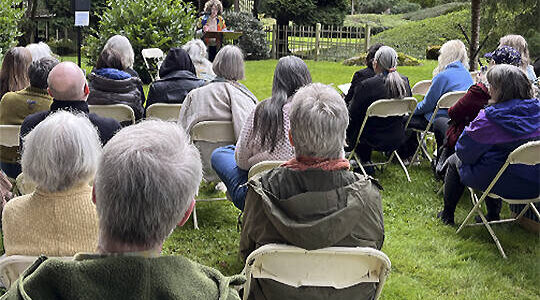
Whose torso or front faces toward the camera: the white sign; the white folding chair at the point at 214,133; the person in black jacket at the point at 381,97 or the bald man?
the white sign

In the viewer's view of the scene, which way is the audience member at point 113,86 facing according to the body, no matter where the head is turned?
away from the camera

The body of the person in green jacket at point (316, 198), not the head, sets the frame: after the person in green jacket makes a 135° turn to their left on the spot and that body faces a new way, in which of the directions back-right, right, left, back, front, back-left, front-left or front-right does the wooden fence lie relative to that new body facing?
back-right

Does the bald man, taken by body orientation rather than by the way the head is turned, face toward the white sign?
yes

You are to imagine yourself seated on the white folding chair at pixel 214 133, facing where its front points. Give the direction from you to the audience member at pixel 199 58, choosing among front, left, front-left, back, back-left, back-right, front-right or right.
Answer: front

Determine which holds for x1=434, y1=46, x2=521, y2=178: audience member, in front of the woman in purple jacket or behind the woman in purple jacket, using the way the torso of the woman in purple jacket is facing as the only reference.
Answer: in front

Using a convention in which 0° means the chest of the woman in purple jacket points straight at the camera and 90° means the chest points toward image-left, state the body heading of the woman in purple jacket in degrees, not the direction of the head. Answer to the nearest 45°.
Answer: approximately 135°

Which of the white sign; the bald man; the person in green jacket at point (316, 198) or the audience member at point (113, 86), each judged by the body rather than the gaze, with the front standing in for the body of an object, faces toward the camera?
the white sign

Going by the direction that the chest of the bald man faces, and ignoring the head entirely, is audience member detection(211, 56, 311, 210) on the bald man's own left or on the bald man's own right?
on the bald man's own right

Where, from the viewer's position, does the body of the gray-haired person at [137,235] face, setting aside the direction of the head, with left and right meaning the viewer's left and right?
facing away from the viewer

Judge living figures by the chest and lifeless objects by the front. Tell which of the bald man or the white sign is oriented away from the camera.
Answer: the bald man

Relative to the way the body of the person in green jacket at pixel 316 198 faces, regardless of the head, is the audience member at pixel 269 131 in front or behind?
in front

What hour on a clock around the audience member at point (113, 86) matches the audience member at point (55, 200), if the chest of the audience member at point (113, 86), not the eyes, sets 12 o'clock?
the audience member at point (55, 200) is roughly at 6 o'clock from the audience member at point (113, 86).

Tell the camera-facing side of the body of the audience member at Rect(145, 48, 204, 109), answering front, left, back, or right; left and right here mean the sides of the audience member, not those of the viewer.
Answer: back

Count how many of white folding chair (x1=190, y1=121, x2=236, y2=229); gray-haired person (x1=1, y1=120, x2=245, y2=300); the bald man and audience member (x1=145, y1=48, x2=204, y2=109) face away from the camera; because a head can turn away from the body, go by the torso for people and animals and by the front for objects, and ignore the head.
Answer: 4

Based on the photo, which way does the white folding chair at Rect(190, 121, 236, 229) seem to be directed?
away from the camera

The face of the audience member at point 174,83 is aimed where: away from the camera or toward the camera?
away from the camera

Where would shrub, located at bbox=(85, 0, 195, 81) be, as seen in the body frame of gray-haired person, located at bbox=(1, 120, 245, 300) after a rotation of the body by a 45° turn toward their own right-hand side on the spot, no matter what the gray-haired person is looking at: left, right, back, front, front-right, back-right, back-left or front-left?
front-left

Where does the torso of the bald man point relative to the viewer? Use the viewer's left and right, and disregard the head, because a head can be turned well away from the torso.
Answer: facing away from the viewer

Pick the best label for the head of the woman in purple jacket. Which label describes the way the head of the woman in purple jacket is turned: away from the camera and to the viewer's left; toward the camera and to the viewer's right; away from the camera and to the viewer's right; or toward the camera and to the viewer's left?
away from the camera and to the viewer's left

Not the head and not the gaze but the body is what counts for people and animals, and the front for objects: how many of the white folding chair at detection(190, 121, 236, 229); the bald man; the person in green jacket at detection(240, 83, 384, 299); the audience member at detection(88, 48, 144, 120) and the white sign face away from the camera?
4
